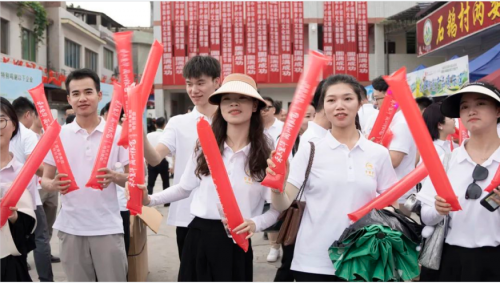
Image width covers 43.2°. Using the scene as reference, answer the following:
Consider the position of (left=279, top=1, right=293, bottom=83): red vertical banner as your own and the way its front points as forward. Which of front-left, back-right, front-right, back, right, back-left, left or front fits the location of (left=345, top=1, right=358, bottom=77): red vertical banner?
left

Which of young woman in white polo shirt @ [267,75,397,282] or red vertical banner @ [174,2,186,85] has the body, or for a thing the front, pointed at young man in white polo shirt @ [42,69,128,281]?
the red vertical banner

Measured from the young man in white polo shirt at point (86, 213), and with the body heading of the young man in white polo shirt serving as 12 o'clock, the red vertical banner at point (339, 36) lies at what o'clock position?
The red vertical banner is roughly at 7 o'clock from the young man in white polo shirt.

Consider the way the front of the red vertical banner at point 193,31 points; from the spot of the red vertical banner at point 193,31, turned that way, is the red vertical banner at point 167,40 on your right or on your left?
on your right

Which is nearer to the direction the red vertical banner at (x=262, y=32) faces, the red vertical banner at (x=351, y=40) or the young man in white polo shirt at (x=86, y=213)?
the young man in white polo shirt

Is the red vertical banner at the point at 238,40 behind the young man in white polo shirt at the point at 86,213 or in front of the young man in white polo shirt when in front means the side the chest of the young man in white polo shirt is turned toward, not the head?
behind

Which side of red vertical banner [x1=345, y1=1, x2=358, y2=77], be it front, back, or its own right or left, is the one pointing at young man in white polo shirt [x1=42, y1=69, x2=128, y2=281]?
front

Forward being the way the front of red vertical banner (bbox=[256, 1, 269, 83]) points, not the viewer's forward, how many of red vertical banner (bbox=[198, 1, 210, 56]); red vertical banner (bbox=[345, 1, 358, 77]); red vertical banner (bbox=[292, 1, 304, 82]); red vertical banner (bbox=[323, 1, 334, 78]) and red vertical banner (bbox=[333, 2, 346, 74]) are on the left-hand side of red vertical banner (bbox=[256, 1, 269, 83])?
4

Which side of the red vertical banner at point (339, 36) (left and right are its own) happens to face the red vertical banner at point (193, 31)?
right

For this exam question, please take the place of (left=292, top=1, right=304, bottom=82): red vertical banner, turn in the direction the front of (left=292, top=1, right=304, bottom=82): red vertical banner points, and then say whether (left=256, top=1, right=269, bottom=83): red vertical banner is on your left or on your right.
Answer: on your right
